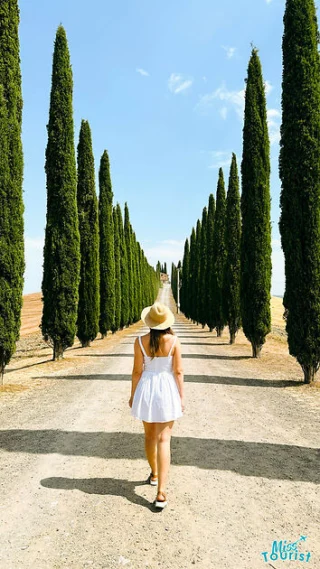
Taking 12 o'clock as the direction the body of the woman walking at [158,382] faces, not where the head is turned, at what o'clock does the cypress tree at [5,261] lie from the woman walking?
The cypress tree is roughly at 11 o'clock from the woman walking.

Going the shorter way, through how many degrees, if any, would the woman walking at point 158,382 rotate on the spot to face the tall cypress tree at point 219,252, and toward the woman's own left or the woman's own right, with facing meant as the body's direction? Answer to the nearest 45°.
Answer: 0° — they already face it

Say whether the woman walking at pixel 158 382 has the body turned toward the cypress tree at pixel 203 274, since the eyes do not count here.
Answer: yes

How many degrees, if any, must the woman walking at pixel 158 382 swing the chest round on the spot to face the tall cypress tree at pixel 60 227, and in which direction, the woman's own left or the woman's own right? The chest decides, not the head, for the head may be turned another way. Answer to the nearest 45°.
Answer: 0° — they already face it

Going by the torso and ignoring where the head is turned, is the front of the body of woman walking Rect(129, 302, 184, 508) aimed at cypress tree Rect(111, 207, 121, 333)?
yes

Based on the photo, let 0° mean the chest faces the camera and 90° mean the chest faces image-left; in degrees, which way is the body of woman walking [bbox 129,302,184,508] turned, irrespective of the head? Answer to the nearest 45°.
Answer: approximately 180°

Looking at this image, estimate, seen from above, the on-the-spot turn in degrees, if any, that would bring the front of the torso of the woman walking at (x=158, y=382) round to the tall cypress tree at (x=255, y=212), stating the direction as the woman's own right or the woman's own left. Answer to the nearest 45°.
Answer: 0° — they already face it

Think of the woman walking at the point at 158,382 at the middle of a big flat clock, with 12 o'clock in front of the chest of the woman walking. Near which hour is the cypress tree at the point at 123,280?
The cypress tree is roughly at 12 o'clock from the woman walking.

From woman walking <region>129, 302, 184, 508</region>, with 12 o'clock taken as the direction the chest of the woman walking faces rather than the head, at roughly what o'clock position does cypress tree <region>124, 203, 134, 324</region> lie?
The cypress tree is roughly at 12 o'clock from the woman walking.
